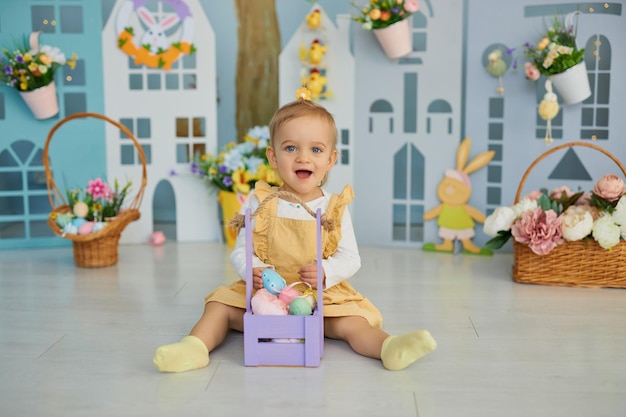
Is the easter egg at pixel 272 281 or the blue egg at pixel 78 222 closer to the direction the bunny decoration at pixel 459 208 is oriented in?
the easter egg

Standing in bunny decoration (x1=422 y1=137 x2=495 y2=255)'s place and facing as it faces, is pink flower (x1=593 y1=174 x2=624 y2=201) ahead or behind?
ahead

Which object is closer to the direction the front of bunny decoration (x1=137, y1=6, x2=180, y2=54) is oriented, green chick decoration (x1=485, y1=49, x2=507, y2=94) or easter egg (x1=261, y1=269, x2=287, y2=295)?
the easter egg

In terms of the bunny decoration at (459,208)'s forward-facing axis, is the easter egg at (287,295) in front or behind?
in front

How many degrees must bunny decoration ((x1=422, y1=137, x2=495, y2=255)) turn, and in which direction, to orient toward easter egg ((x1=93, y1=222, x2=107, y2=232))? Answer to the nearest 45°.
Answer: approximately 45° to its right

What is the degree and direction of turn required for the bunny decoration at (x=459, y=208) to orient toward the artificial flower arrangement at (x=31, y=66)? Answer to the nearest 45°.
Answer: approximately 90° to its right

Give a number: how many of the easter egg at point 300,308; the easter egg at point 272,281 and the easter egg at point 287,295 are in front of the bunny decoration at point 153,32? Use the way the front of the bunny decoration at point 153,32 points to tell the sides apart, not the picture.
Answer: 3

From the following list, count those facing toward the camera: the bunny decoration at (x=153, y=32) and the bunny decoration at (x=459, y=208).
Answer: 2

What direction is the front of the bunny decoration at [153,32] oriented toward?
toward the camera

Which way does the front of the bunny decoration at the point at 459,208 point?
toward the camera

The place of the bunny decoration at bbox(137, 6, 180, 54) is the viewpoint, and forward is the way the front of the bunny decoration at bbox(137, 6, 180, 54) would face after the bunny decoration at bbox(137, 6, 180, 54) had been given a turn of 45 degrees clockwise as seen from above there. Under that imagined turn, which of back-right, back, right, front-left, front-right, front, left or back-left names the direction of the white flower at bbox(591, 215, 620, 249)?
left

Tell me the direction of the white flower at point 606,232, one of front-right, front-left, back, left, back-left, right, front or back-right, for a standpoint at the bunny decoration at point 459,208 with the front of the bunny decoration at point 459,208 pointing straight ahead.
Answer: front-left

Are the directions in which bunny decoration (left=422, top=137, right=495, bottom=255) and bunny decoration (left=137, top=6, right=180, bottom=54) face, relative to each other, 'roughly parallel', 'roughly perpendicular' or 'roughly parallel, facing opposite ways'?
roughly parallel

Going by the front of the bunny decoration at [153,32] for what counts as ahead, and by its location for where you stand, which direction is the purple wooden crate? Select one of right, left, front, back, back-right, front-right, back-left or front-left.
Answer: front
